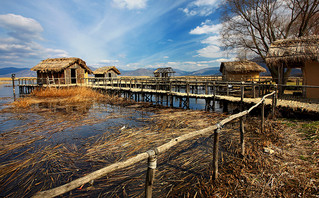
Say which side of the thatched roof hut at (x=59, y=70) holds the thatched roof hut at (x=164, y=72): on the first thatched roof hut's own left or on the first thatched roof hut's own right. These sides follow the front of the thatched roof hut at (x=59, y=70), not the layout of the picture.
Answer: on the first thatched roof hut's own left

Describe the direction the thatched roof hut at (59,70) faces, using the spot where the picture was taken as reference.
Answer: facing the viewer and to the right of the viewer

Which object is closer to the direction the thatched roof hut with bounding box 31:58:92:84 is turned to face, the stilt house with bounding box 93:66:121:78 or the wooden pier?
the wooden pier

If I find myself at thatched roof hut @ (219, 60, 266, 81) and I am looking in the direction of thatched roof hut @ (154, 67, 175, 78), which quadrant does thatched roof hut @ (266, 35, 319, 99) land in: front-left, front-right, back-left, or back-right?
back-left

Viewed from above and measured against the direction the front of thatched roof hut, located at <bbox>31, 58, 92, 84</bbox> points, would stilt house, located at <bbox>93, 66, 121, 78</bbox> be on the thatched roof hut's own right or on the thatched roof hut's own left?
on the thatched roof hut's own left

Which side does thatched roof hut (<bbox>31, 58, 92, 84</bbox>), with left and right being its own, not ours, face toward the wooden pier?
front

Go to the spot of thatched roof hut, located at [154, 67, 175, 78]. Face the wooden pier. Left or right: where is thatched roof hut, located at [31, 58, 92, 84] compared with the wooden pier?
right

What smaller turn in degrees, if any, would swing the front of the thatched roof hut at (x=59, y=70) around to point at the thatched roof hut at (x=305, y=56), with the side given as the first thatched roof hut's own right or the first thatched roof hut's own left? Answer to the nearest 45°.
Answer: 0° — it already faces it

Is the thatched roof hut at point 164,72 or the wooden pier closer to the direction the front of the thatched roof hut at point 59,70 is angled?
the wooden pier
